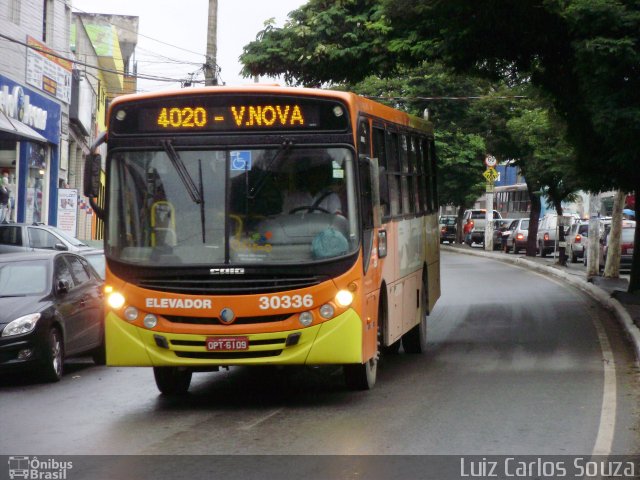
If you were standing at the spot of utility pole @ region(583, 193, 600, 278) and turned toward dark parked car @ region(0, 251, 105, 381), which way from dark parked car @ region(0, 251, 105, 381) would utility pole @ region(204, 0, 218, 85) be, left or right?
right

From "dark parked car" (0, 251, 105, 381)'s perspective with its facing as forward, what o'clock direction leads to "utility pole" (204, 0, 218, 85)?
The utility pole is roughly at 5 o'clock from the dark parked car.

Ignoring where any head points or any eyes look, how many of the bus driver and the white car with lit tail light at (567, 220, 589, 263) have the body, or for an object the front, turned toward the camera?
1

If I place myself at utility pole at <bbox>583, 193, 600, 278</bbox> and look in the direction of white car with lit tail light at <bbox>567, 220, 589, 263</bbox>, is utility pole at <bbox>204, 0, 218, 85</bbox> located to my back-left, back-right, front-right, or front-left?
back-left

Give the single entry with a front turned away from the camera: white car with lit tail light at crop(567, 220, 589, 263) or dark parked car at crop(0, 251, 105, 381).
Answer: white car with lit tail light at crop(567, 220, 589, 263)

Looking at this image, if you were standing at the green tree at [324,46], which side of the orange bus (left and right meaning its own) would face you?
back

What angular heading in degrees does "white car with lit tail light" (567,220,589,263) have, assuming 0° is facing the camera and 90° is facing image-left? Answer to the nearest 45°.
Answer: approximately 180°

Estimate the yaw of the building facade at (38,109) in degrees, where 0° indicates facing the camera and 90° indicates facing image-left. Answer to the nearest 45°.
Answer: approximately 315°

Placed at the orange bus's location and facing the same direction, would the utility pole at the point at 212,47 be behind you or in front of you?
behind

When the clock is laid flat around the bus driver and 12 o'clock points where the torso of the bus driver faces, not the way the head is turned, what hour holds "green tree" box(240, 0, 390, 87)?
The green tree is roughly at 6 o'clock from the bus driver.
